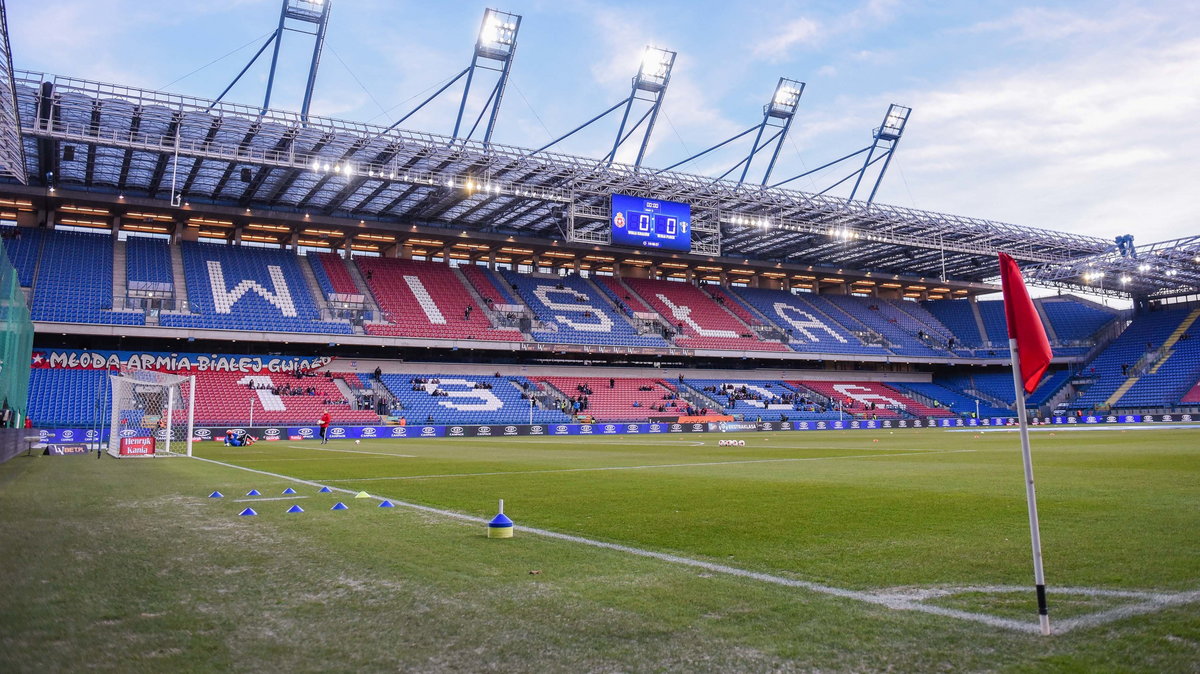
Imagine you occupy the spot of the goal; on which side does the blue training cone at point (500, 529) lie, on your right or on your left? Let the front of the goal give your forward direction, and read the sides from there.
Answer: on your right

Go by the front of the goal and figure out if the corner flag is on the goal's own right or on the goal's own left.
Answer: on the goal's own right

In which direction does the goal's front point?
to the viewer's right
